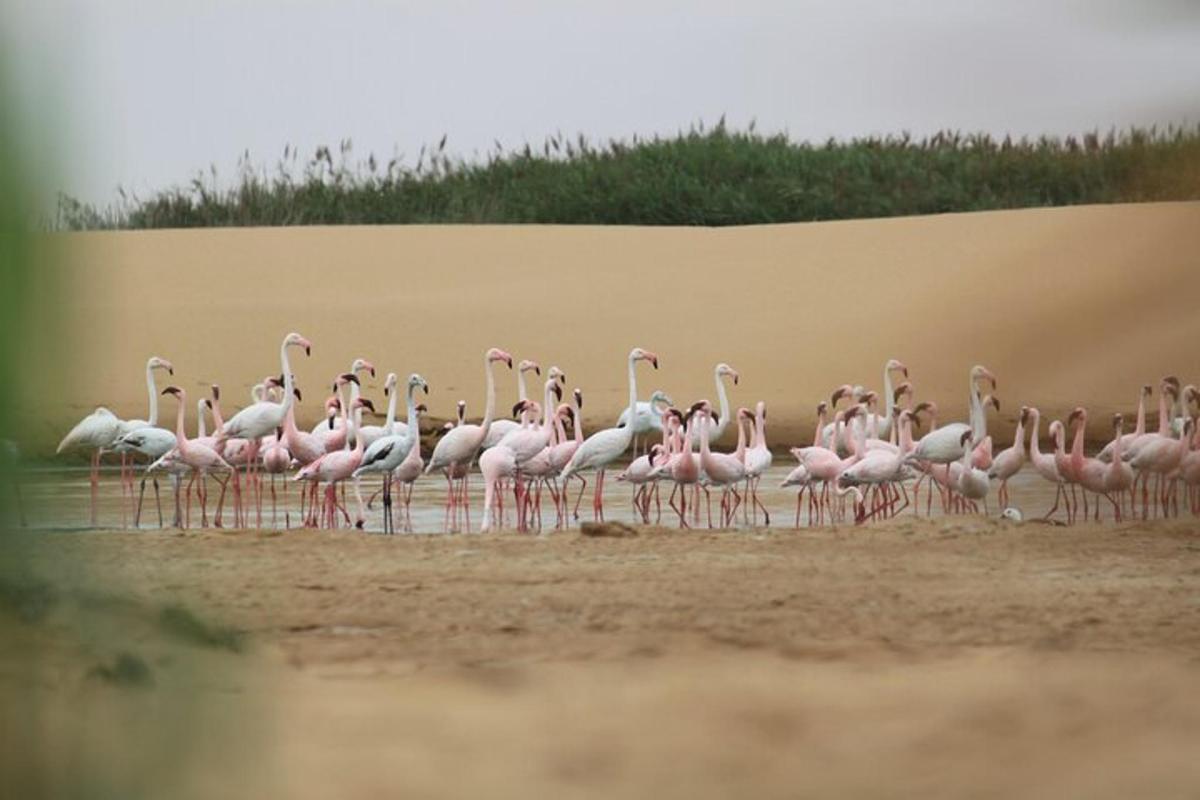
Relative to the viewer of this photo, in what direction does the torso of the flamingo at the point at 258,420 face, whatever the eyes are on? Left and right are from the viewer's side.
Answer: facing to the right of the viewer

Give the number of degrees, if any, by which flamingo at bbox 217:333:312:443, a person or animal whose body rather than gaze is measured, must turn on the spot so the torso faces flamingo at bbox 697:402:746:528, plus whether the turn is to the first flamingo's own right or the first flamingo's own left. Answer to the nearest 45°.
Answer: approximately 45° to the first flamingo's own right

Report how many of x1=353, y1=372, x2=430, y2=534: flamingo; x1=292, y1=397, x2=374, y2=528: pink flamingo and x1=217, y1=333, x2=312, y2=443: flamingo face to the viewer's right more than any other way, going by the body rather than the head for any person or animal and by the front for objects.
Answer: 3

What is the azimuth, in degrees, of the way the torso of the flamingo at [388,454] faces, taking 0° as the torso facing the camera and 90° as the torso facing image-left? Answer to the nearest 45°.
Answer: approximately 270°

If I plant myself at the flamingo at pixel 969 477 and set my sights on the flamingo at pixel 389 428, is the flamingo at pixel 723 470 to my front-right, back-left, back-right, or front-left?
front-left

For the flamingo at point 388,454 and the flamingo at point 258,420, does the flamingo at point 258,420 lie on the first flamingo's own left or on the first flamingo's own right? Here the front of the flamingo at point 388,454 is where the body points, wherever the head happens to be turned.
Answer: on the first flamingo's own left

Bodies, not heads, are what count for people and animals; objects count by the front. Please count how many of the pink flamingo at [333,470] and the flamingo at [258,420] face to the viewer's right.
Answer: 2

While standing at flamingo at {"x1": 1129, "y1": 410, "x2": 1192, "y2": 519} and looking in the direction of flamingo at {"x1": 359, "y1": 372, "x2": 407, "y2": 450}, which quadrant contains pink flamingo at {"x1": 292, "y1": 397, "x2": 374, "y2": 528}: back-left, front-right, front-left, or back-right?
front-left

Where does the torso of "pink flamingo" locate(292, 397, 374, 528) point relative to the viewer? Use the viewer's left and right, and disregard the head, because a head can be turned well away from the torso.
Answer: facing to the right of the viewer

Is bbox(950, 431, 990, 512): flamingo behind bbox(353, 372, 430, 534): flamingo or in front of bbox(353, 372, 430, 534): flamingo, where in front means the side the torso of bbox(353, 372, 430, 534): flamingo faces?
in front

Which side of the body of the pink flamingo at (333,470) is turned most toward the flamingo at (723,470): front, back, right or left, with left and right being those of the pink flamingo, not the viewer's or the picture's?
front

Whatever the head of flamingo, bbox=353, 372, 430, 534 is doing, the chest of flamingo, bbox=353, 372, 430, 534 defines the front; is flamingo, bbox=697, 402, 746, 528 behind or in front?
in front
